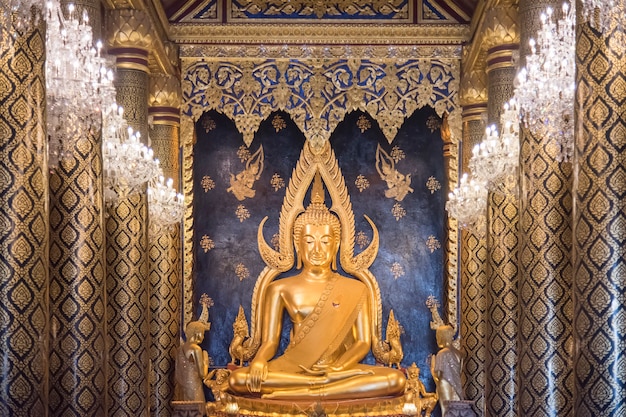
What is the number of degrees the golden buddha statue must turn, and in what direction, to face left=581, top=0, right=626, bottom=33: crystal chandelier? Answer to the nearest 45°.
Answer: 0° — it already faces it

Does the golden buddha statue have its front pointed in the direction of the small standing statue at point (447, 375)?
no

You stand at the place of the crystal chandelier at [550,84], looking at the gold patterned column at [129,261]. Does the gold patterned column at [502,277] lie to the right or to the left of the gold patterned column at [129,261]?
right

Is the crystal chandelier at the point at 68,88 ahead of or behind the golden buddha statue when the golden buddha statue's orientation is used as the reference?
ahead

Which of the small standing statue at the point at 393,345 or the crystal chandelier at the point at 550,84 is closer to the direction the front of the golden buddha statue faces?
the crystal chandelier

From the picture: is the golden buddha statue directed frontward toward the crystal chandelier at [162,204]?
no

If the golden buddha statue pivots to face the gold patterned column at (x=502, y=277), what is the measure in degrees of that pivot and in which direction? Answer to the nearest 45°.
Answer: approximately 45° to its left

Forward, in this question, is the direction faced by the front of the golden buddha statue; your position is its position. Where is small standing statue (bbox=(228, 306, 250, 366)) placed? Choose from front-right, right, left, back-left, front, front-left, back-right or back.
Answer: right

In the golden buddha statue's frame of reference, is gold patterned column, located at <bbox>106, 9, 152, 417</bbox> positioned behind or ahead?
ahead

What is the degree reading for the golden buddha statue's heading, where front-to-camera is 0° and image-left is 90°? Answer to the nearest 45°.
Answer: approximately 0°

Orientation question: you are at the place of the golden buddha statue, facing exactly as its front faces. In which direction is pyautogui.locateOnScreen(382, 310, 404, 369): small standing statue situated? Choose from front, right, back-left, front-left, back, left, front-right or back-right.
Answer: left

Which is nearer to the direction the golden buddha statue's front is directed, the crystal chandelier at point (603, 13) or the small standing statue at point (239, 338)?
the crystal chandelier

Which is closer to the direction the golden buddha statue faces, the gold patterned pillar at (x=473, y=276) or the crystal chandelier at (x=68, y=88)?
the crystal chandelier

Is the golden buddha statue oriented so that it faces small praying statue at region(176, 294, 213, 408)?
no

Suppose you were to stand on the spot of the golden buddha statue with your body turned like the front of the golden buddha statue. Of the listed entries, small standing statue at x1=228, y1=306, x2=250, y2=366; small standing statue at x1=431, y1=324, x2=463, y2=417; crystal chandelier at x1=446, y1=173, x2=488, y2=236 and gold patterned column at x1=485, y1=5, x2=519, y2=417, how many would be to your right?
1
